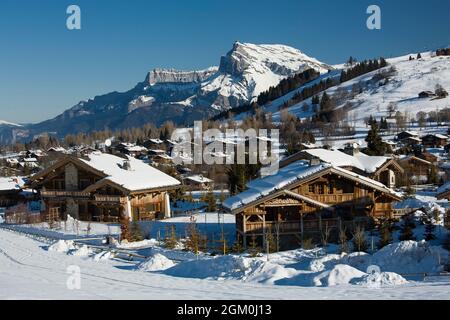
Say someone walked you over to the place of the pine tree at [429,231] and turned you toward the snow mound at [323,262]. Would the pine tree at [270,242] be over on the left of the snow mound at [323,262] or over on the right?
right

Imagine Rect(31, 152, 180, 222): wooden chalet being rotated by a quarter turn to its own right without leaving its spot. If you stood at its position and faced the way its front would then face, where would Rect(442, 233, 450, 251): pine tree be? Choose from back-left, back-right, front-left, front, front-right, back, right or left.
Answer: back

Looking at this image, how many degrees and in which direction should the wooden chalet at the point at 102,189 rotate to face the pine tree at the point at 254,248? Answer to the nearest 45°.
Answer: approximately 90° to its left

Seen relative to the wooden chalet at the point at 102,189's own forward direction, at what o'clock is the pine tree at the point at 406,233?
The pine tree is roughly at 9 o'clock from the wooden chalet.

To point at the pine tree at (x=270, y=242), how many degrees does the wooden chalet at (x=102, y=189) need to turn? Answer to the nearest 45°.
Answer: approximately 90° to its left

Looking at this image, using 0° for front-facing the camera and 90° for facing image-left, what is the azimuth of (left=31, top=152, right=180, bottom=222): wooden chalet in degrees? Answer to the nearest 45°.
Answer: approximately 45°

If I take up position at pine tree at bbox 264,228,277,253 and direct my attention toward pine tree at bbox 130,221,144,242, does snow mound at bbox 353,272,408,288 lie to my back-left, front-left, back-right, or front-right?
back-left

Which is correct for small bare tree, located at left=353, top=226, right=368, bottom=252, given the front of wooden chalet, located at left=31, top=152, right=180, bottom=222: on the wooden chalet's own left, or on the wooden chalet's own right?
on the wooden chalet's own left

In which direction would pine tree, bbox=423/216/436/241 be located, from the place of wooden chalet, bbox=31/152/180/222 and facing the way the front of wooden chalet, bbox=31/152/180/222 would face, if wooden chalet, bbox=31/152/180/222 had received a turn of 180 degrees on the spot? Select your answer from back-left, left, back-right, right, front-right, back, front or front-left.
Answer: right

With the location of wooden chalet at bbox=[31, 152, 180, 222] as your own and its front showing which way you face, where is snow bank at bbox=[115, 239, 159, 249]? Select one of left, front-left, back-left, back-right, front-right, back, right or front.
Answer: front-left

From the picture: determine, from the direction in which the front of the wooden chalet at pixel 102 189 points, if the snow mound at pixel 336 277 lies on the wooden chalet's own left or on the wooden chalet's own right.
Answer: on the wooden chalet's own left

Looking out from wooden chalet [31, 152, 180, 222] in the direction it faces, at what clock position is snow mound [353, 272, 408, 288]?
The snow mound is roughly at 10 o'clock from the wooden chalet.

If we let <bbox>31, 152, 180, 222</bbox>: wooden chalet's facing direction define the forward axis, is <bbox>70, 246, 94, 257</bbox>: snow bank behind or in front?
in front
